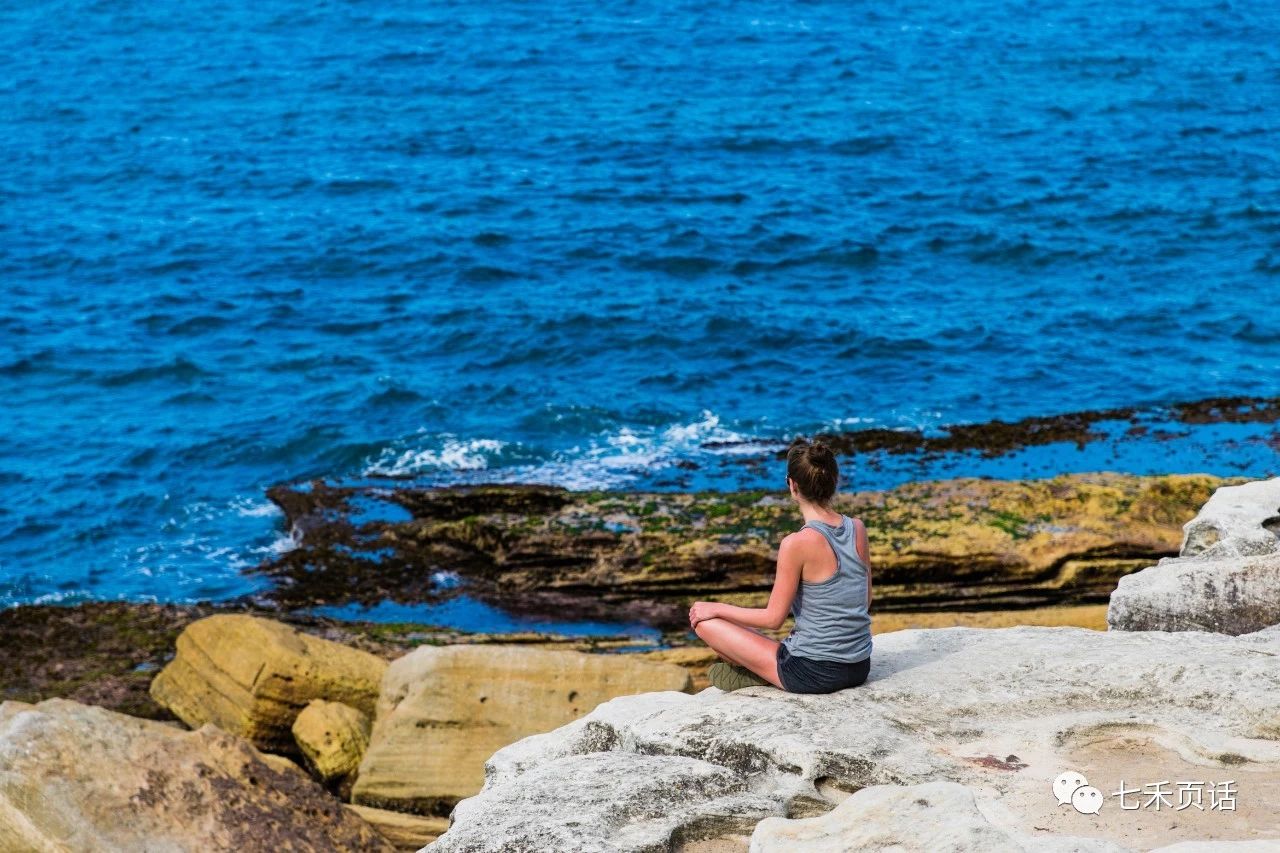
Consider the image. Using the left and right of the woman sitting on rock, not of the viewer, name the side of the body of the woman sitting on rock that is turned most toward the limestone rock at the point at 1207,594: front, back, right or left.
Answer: right

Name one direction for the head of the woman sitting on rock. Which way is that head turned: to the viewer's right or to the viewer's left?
to the viewer's left

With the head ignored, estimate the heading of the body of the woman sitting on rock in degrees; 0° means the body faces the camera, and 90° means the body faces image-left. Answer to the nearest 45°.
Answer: approximately 135°
